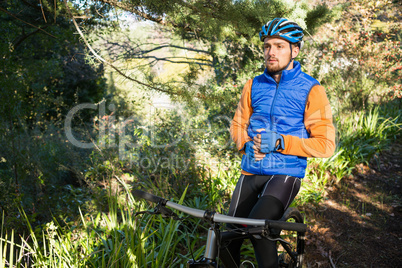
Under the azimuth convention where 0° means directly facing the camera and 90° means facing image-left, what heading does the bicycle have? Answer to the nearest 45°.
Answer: approximately 45°

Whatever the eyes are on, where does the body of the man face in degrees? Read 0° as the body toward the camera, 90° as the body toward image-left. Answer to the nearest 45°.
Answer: approximately 45°

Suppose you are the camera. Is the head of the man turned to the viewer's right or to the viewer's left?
to the viewer's left
